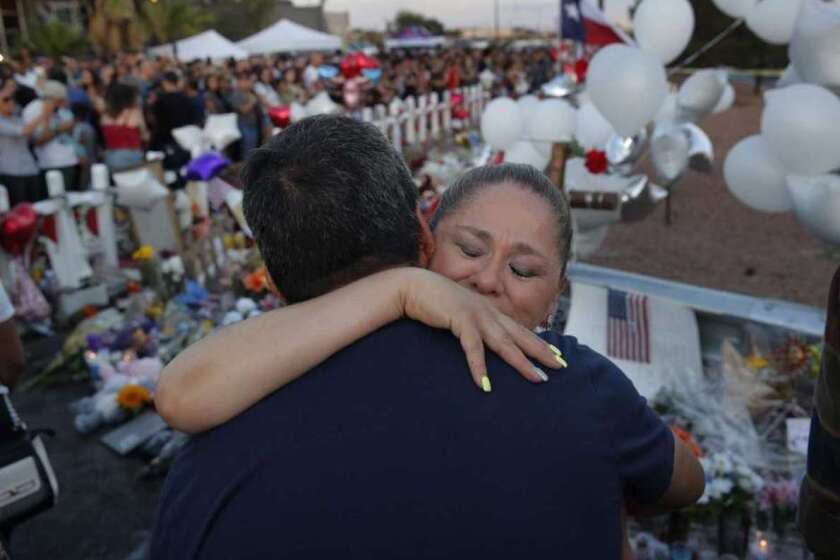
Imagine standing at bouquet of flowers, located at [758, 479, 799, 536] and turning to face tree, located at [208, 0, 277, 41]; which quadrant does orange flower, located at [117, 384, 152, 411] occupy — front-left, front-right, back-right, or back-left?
front-left

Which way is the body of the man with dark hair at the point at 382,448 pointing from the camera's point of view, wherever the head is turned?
away from the camera

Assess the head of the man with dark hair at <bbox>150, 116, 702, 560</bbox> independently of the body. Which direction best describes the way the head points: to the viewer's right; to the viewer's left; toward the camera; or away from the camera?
away from the camera

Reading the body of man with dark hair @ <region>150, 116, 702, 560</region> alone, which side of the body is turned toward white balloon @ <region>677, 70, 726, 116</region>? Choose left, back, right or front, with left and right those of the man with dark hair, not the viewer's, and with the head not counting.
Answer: front

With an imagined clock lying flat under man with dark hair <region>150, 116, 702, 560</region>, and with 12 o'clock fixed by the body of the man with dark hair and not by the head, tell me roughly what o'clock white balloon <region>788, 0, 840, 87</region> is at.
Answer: The white balloon is roughly at 1 o'clock from the man with dark hair.

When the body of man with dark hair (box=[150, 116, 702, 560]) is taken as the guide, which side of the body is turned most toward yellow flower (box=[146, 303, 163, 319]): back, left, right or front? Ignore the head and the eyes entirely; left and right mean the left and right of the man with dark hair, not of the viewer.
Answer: front

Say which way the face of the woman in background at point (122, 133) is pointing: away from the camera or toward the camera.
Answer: away from the camera

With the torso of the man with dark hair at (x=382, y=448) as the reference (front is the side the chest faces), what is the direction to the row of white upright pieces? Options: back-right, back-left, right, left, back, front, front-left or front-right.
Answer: front

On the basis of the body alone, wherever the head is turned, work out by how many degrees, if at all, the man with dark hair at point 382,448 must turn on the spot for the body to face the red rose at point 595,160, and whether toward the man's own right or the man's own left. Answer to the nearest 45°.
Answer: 0° — they already face it

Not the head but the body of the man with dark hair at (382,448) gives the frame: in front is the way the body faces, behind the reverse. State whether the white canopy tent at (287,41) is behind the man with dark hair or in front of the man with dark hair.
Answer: in front

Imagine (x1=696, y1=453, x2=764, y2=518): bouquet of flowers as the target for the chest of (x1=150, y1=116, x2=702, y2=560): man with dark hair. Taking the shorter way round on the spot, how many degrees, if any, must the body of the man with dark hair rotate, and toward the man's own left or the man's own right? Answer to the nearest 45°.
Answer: approximately 45° to the man's own right

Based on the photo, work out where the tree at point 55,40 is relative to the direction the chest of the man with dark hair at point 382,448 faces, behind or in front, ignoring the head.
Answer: in front

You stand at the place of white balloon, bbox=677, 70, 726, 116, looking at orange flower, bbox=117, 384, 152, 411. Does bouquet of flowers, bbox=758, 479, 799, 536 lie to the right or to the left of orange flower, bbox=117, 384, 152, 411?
left
